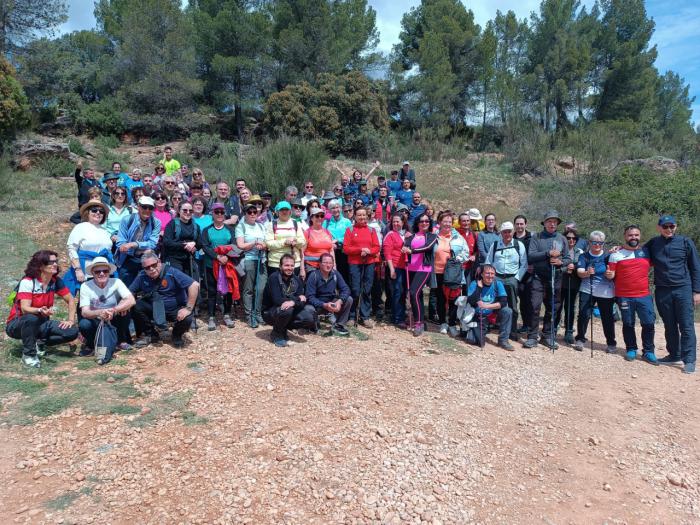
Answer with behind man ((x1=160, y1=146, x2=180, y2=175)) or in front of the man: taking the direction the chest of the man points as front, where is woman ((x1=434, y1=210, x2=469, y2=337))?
in front

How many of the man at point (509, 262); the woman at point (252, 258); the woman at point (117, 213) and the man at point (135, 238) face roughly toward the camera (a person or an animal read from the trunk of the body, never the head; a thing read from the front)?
4

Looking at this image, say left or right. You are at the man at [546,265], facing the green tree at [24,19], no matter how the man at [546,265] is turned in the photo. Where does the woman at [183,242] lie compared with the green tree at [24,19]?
left

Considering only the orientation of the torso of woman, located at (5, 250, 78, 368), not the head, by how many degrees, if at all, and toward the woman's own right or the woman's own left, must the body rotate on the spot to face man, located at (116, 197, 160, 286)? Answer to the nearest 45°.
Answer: approximately 90° to the woman's own left

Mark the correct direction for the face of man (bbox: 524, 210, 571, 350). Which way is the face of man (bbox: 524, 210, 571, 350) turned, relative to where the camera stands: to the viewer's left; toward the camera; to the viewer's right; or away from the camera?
toward the camera

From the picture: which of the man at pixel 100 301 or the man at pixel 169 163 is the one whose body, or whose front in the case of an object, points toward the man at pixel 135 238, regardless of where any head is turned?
the man at pixel 169 163

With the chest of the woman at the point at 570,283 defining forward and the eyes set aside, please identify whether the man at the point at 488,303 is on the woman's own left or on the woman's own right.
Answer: on the woman's own right

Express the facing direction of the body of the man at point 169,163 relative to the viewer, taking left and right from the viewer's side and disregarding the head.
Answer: facing the viewer

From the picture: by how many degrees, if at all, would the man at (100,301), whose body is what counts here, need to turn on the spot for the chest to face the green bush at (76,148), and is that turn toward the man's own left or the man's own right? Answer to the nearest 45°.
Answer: approximately 180°

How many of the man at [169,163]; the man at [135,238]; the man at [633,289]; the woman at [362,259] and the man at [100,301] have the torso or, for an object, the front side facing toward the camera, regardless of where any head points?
5

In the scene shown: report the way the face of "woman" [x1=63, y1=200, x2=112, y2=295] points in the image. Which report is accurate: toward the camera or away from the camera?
toward the camera

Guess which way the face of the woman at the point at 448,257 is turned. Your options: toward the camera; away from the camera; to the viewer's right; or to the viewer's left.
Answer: toward the camera

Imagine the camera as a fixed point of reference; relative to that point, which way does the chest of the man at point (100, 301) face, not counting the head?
toward the camera

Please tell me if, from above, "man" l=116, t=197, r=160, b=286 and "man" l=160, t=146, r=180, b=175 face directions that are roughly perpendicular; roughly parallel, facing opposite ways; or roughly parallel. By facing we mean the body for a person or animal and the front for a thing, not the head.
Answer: roughly parallel

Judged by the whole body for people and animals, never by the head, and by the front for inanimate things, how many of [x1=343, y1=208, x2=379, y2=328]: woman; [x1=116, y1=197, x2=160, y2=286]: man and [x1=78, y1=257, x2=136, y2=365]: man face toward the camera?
3

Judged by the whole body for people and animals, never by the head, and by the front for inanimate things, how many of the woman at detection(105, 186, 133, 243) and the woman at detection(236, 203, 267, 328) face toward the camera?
2

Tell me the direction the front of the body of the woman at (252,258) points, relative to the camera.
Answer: toward the camera

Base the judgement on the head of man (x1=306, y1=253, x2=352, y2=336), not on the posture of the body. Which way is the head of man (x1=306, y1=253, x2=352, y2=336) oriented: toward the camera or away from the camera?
toward the camera
